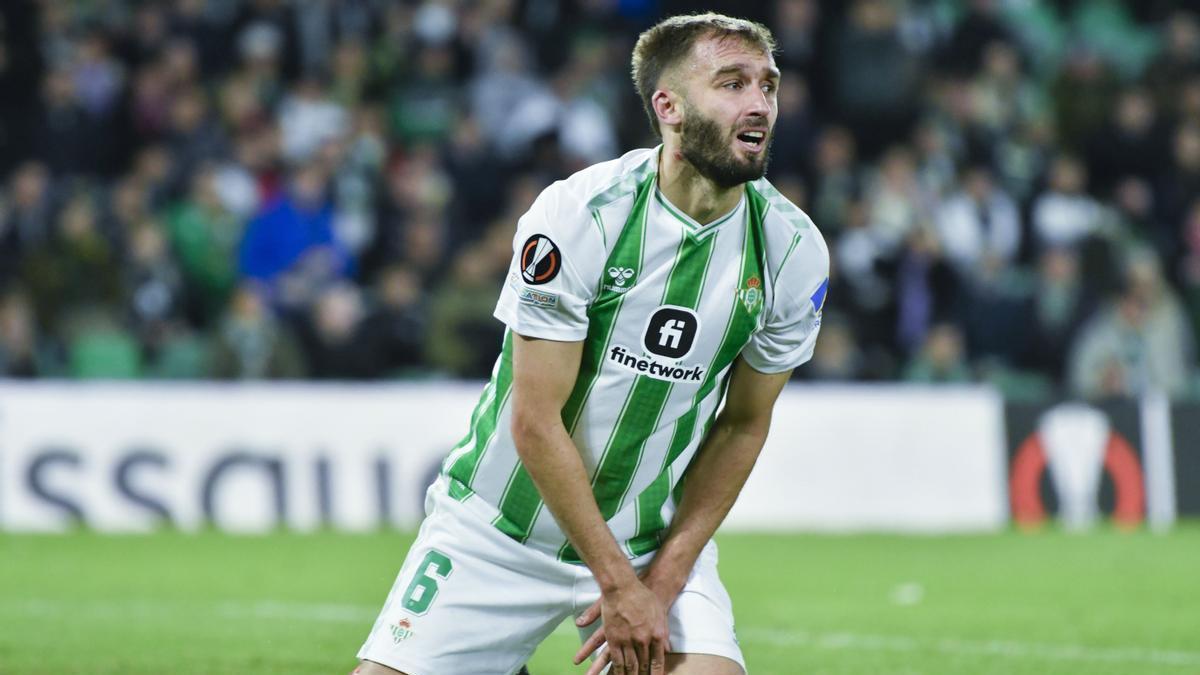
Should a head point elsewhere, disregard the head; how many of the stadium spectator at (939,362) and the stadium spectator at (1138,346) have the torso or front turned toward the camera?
2

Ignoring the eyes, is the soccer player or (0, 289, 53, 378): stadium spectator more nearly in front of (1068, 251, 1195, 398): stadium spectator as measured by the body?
the soccer player

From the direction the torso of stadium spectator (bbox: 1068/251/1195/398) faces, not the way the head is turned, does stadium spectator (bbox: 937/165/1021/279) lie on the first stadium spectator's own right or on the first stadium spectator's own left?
on the first stadium spectator's own right

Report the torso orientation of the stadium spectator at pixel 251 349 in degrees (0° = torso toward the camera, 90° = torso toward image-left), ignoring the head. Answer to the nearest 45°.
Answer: approximately 0°

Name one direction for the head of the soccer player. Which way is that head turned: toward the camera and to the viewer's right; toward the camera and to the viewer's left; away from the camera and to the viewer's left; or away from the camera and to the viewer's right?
toward the camera and to the viewer's right

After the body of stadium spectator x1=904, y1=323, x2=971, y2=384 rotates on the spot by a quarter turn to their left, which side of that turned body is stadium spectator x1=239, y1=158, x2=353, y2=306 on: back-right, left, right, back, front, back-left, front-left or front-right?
back

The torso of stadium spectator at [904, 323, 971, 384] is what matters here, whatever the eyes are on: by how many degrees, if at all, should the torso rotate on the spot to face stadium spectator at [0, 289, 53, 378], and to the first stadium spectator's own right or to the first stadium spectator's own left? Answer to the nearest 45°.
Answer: approximately 90° to the first stadium spectator's own right

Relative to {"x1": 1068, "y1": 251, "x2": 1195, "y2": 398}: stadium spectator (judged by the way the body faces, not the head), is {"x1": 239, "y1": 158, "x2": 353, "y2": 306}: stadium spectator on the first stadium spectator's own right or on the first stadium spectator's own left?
on the first stadium spectator's own right

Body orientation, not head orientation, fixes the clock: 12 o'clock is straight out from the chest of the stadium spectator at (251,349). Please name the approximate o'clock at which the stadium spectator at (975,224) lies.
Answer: the stadium spectator at (975,224) is roughly at 9 o'clock from the stadium spectator at (251,349).

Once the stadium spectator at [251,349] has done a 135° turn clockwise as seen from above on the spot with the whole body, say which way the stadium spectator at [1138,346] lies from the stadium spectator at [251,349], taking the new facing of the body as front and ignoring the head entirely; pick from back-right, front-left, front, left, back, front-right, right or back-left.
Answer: back-right

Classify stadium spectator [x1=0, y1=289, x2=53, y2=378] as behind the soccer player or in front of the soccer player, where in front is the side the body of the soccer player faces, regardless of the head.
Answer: behind

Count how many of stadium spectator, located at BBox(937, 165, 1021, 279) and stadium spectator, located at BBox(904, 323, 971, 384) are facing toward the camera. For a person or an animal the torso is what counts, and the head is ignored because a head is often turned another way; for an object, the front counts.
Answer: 2

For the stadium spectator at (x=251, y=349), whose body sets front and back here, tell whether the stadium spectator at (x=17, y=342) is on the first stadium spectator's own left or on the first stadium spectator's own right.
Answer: on the first stadium spectator's own right
